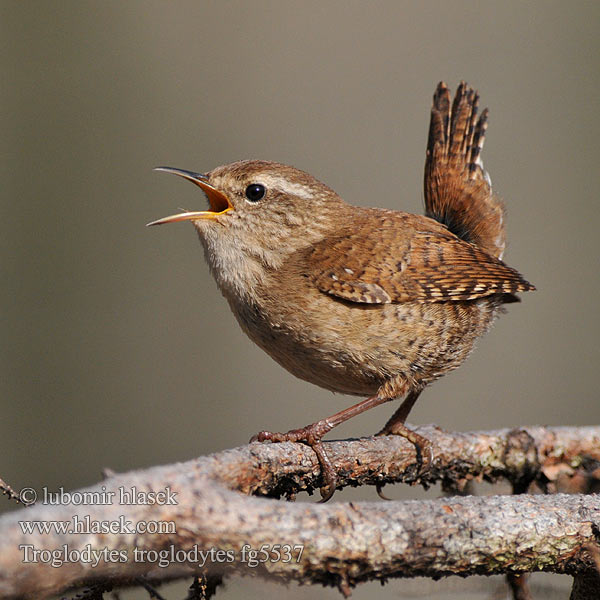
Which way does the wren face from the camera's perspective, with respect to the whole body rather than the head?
to the viewer's left
